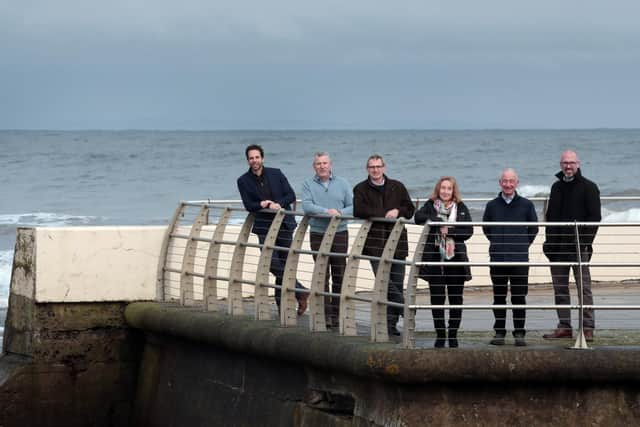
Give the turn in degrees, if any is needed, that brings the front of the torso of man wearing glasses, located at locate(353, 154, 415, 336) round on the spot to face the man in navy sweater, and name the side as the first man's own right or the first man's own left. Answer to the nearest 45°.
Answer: approximately 90° to the first man's own left

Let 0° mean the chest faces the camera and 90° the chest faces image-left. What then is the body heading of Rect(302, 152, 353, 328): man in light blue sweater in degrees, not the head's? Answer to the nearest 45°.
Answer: approximately 0°

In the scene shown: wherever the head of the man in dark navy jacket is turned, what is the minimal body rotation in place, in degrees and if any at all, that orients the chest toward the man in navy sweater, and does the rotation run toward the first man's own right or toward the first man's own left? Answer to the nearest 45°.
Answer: approximately 45° to the first man's own left

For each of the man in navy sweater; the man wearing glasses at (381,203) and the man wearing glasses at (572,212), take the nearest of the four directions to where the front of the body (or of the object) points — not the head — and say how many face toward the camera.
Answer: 3

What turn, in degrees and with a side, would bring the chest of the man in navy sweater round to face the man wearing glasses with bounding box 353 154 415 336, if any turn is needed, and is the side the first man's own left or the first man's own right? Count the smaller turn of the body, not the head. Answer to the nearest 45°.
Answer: approximately 90° to the first man's own right

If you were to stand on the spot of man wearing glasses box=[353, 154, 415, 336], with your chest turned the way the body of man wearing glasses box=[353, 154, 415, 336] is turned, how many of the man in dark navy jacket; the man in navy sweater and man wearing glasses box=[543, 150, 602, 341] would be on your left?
2

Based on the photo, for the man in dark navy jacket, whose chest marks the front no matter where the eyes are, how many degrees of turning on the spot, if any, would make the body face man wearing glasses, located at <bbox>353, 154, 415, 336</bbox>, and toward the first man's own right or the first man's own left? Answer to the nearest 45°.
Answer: approximately 45° to the first man's own left

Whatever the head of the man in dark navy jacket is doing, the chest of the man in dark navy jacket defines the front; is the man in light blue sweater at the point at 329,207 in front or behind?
in front
